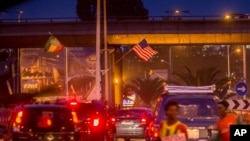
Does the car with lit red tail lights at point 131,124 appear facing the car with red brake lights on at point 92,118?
no

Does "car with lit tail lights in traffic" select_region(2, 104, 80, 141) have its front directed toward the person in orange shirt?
no

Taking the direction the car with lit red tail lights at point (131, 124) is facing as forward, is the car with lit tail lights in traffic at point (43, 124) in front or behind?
behind

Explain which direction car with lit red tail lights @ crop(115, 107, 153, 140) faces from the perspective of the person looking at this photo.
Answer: facing away from the viewer

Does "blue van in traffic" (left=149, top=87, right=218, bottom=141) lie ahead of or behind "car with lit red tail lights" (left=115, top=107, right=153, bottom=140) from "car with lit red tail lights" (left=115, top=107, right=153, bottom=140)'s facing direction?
behind

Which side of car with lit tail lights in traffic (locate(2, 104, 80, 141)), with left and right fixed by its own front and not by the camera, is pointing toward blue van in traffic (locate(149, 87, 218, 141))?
right

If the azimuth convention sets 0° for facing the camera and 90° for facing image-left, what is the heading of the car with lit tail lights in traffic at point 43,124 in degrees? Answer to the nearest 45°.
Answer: approximately 180°

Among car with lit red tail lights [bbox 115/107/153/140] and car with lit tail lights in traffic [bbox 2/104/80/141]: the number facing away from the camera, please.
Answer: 2

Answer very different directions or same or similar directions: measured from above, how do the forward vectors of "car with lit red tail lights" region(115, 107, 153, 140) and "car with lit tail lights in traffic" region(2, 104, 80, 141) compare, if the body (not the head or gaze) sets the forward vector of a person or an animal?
same or similar directions

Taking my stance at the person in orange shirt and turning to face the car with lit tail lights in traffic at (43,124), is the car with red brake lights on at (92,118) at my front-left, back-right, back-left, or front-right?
front-right
